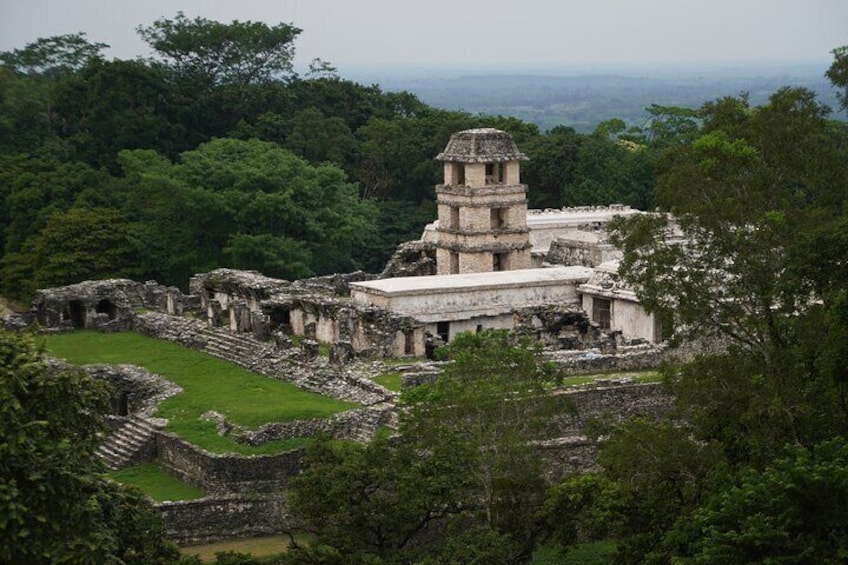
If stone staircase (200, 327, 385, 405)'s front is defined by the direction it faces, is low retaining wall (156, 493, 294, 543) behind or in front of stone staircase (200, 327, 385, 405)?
in front

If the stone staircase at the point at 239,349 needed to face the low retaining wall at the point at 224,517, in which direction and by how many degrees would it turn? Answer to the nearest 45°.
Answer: approximately 45° to its left

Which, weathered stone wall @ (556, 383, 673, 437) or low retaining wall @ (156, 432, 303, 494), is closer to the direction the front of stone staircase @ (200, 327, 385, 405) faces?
the low retaining wall

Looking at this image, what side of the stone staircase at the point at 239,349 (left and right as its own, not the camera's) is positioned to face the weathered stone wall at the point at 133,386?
front

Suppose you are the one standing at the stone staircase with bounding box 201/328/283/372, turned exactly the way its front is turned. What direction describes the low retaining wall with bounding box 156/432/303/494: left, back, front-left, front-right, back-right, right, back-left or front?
front-left

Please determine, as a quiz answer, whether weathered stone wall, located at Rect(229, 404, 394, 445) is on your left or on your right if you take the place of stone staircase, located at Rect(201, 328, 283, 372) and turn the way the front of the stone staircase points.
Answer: on your left

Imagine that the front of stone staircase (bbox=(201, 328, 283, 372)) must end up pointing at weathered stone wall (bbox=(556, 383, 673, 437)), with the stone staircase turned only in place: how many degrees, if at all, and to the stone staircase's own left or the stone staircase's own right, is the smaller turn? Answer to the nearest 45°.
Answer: approximately 90° to the stone staircase's own left

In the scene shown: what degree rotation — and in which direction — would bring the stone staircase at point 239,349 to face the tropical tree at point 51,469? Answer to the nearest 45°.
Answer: approximately 45° to its left

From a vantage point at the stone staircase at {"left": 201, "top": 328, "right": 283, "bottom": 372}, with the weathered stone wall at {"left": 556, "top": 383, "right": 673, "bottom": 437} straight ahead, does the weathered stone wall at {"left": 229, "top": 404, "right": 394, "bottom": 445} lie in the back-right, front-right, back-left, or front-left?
front-right

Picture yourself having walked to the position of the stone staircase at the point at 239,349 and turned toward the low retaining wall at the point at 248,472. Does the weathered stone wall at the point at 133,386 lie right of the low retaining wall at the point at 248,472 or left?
right

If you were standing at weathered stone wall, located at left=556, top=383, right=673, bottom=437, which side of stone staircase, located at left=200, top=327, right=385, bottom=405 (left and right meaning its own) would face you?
left

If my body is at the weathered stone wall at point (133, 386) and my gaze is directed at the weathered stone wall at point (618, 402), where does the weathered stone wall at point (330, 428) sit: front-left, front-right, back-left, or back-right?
front-right

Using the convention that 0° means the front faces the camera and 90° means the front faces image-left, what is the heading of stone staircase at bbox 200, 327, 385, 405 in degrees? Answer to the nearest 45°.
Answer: approximately 45°
